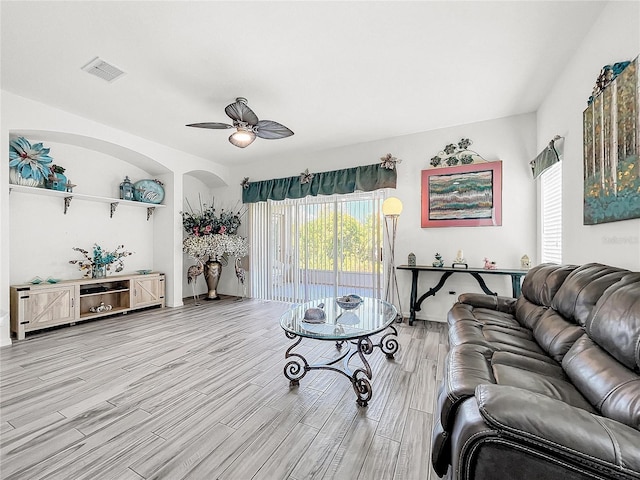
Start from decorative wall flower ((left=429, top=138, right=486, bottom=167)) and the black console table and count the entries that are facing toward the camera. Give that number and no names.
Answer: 2

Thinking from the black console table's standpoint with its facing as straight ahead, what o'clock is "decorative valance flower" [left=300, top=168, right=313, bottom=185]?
The decorative valance flower is roughly at 3 o'clock from the black console table.

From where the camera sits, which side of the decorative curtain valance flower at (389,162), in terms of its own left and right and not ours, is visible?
front

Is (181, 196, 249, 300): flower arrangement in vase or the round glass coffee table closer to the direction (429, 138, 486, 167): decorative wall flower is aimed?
the round glass coffee table

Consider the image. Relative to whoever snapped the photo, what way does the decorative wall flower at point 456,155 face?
facing the viewer

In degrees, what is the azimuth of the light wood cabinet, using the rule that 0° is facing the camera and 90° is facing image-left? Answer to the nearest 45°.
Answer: approximately 315°

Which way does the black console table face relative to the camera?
toward the camera

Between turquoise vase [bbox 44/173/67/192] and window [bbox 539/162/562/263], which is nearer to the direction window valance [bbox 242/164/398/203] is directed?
the turquoise vase

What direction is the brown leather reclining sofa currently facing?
to the viewer's left

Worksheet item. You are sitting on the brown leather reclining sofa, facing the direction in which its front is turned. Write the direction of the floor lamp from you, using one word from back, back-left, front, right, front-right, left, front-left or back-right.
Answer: front-right

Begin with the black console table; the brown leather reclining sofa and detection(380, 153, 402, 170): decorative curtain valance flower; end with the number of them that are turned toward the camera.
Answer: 2

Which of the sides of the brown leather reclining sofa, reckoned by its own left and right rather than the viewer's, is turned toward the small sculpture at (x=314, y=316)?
front
